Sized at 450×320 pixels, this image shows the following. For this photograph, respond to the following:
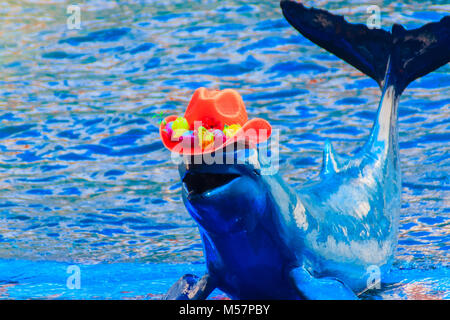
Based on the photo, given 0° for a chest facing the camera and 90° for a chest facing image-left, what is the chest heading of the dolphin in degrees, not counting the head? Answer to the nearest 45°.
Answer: approximately 45°
